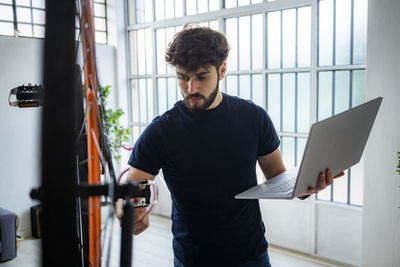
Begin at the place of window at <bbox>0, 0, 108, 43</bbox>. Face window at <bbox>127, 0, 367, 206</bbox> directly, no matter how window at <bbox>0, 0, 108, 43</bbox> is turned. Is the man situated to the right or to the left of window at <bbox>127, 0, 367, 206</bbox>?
right

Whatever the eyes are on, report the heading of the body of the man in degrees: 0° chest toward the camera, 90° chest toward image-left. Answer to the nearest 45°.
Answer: approximately 0°

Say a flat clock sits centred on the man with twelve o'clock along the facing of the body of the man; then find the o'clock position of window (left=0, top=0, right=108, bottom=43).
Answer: The window is roughly at 5 o'clock from the man.

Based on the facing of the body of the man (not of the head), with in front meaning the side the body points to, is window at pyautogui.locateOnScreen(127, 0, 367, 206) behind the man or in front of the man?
behind

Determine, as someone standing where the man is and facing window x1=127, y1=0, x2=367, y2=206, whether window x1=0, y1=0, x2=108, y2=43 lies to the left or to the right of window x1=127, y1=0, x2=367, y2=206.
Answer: left

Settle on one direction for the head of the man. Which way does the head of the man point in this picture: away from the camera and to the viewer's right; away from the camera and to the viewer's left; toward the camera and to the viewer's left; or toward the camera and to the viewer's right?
toward the camera and to the viewer's left
